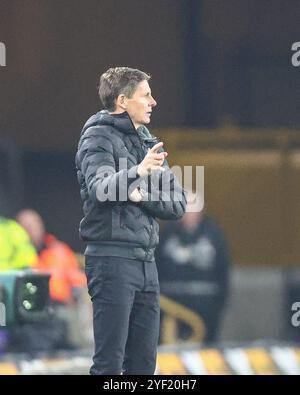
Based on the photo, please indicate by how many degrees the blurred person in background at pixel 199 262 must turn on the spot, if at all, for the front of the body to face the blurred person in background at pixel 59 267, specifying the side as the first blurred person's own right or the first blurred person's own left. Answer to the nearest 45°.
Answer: approximately 90° to the first blurred person's own right

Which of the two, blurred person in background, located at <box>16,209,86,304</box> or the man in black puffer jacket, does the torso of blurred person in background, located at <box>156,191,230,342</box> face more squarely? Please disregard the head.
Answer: the man in black puffer jacket

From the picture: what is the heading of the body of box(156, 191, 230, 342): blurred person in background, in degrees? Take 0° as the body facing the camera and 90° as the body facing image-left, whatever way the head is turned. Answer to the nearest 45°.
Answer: approximately 0°

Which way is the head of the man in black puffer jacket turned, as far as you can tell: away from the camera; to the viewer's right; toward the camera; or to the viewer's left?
to the viewer's right
